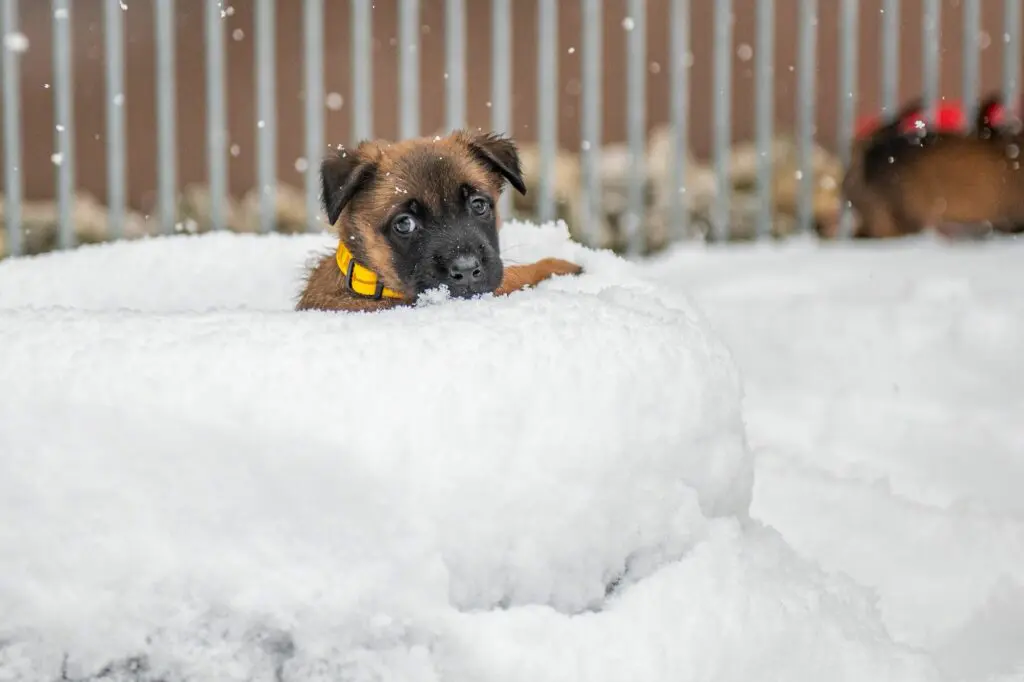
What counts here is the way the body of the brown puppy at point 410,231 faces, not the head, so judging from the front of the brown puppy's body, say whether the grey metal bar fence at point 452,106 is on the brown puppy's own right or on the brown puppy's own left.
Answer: on the brown puppy's own left

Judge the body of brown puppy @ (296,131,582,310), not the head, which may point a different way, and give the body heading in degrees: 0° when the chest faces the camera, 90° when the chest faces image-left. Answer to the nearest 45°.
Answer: approximately 315°
